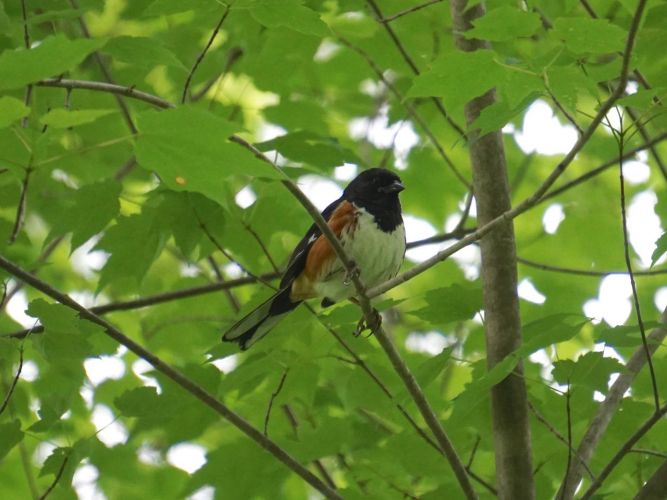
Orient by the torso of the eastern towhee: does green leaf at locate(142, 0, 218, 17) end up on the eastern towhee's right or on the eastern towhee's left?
on the eastern towhee's right

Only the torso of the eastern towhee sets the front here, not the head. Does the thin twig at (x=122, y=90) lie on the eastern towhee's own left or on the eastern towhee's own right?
on the eastern towhee's own right

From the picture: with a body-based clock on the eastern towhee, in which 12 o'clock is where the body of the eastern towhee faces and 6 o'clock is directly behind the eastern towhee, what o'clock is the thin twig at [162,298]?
The thin twig is roughly at 4 o'clock from the eastern towhee.

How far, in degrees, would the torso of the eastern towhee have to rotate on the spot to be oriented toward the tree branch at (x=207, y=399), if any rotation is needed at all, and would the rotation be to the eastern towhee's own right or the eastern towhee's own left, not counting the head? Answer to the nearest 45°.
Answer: approximately 90° to the eastern towhee's own right
